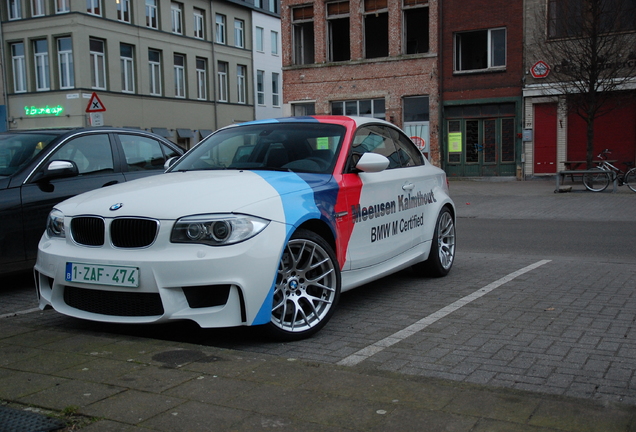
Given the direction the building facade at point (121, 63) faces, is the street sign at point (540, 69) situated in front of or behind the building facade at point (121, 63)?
in front

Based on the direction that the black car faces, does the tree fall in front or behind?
behind

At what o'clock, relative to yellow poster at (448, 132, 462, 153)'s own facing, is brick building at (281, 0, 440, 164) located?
The brick building is roughly at 4 o'clock from the yellow poster.

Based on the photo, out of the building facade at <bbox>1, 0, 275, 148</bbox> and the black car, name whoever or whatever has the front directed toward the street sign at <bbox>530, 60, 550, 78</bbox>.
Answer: the building facade

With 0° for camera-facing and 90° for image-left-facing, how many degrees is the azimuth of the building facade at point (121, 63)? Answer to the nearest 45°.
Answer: approximately 315°

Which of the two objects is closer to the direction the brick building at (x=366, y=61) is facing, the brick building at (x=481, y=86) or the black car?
the black car

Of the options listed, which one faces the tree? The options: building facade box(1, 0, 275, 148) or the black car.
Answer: the building facade

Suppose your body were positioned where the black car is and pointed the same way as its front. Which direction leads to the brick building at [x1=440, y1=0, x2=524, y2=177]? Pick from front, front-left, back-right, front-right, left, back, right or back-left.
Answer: back

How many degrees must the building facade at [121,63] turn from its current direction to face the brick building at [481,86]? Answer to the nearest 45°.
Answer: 0° — it already faces it

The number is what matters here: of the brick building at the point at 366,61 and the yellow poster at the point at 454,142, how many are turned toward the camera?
2
